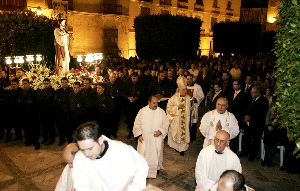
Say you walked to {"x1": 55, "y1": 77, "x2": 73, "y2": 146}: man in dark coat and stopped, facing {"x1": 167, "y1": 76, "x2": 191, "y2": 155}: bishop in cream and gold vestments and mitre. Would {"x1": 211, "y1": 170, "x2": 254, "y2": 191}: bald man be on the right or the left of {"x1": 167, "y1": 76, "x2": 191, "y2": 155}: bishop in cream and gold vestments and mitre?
right

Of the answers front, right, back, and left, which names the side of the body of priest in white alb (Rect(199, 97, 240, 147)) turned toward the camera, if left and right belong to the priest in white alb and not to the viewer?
front

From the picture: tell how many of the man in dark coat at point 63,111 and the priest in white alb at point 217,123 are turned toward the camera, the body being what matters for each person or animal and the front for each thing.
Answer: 2

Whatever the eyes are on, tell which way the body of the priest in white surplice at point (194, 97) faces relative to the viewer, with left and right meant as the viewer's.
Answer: facing the viewer and to the left of the viewer

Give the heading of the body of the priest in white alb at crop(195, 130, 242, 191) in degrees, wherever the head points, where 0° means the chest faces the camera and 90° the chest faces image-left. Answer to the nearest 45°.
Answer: approximately 0°

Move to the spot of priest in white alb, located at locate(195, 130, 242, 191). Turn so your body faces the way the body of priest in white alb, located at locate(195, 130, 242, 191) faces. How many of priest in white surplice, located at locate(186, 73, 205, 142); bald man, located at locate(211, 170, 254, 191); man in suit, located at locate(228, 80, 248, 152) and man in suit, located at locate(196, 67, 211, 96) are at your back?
3

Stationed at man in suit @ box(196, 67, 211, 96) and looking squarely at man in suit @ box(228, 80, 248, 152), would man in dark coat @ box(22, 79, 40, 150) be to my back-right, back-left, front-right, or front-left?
front-right

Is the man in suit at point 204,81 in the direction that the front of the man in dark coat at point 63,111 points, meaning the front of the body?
no

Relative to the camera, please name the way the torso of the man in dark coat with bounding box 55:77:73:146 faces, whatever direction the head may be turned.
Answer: toward the camera

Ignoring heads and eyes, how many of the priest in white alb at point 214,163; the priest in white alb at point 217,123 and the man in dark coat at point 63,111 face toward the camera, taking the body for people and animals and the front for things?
3

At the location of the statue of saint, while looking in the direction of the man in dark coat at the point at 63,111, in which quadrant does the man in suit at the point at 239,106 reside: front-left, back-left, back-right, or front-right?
front-left

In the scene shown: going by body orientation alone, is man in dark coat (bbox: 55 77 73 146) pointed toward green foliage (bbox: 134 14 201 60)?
no

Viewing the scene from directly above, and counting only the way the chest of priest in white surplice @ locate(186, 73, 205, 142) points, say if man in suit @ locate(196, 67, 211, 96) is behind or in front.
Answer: behind

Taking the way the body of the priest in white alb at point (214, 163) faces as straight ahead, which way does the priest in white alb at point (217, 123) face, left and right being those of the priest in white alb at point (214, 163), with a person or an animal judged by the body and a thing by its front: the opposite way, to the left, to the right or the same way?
the same way

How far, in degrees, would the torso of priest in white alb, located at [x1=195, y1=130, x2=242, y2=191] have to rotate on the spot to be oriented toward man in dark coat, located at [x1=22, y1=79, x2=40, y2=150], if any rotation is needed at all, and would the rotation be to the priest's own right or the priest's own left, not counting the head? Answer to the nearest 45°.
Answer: approximately 135° to the priest's own right
